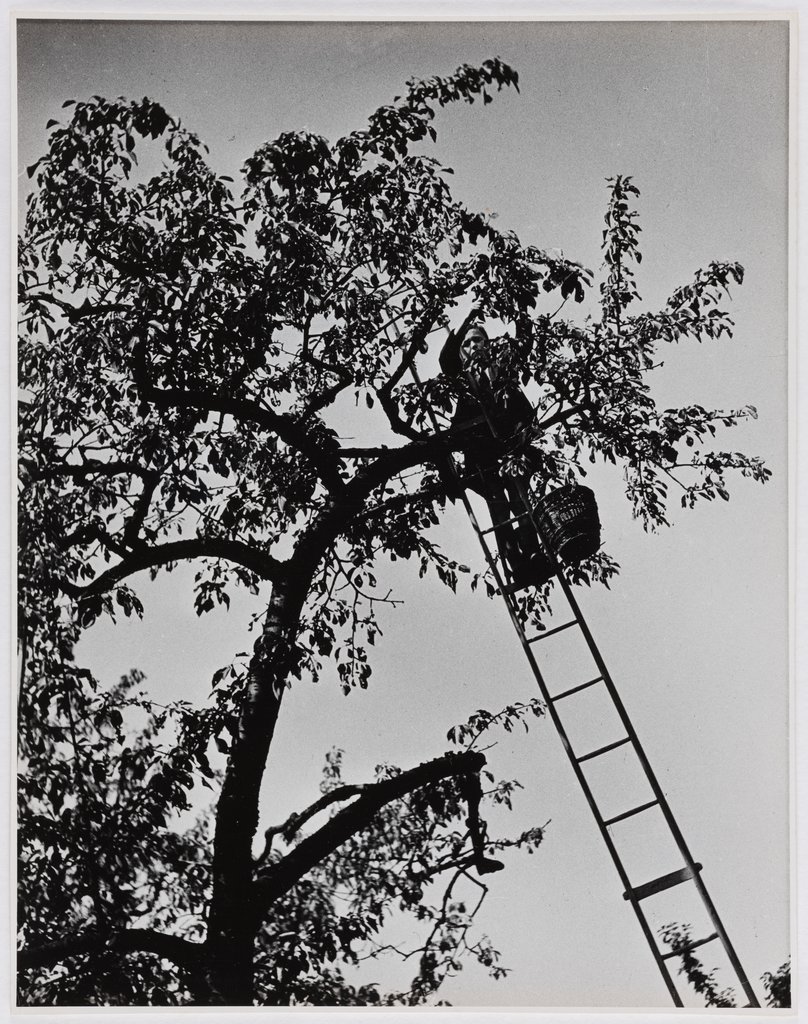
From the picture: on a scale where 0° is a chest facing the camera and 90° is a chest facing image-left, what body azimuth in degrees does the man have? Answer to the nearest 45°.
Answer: approximately 0°
